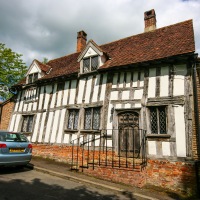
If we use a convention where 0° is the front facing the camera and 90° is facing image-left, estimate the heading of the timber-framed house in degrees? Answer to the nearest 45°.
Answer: approximately 45°

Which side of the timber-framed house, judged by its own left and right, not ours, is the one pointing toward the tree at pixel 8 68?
right

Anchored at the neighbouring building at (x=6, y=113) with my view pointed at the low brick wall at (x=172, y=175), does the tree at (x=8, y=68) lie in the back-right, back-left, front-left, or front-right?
back-left

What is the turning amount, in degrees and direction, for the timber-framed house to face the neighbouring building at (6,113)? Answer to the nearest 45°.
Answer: approximately 90° to its right

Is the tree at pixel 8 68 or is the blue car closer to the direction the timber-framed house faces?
the blue car

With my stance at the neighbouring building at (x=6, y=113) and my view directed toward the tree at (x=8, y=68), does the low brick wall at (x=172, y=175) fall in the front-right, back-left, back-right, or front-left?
back-right
